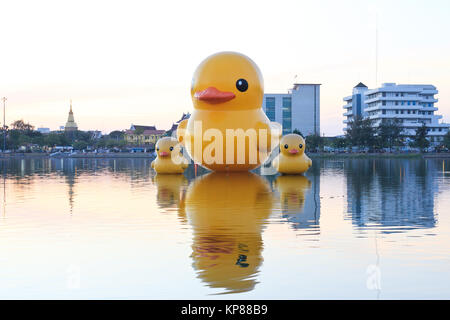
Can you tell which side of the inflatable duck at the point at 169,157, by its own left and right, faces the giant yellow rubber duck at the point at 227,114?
left

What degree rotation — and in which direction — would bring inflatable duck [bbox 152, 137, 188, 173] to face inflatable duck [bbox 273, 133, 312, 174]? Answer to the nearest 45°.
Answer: approximately 135° to its left

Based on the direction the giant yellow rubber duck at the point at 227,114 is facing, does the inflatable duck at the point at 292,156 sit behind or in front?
behind

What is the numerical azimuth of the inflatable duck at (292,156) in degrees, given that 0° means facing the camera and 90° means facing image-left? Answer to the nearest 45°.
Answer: approximately 0°

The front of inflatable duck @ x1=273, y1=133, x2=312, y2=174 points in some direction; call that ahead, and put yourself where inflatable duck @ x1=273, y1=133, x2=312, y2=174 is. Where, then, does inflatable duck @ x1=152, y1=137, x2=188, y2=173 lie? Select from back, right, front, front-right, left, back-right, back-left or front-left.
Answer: right
